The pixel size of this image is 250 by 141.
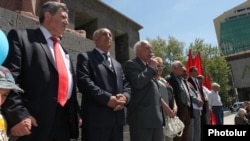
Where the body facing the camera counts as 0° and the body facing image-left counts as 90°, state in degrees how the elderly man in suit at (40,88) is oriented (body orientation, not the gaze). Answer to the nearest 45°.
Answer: approximately 315°

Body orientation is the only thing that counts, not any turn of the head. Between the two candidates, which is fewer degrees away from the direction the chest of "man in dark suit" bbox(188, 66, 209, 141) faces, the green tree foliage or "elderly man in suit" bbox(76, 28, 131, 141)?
the elderly man in suit

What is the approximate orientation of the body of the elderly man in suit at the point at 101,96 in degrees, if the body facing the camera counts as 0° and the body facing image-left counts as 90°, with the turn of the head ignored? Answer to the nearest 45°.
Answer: approximately 315°

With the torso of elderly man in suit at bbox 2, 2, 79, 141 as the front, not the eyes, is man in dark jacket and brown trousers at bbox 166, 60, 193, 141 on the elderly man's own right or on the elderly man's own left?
on the elderly man's own left

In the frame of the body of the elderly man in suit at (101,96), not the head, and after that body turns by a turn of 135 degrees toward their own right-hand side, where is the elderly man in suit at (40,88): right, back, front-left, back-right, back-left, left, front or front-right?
front-left

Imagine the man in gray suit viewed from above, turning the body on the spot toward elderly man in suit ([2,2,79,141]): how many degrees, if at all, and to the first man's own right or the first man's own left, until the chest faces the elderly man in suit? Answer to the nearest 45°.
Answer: approximately 90° to the first man's own right

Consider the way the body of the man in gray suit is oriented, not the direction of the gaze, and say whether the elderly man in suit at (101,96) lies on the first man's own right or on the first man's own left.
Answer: on the first man's own right

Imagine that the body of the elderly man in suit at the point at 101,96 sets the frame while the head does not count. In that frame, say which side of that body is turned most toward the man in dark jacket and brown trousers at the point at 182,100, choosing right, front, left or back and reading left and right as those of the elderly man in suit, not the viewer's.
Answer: left

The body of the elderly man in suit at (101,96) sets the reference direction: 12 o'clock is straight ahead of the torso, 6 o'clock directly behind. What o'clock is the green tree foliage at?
The green tree foliage is roughly at 8 o'clock from the elderly man in suit.

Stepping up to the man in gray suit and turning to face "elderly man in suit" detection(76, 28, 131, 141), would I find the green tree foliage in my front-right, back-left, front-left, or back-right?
back-right
